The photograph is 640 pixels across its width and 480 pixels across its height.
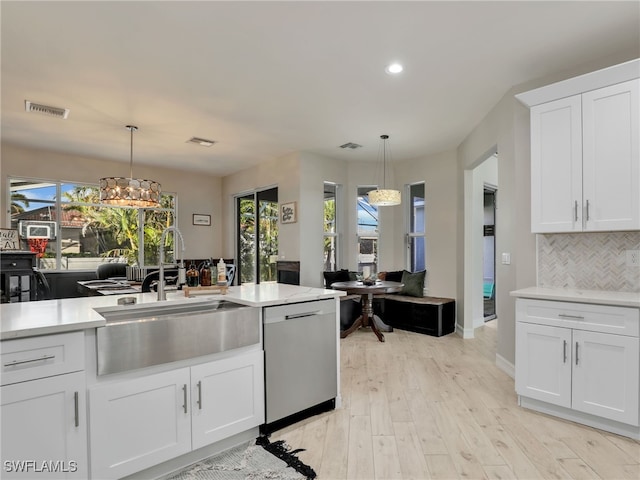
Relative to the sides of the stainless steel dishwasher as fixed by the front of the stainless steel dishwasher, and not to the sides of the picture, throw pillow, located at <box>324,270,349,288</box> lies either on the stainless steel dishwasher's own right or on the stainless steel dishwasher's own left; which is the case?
on the stainless steel dishwasher's own left

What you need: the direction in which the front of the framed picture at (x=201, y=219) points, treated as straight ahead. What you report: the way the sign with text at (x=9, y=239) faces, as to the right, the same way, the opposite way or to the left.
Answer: the same way

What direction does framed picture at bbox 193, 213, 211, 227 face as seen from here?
toward the camera

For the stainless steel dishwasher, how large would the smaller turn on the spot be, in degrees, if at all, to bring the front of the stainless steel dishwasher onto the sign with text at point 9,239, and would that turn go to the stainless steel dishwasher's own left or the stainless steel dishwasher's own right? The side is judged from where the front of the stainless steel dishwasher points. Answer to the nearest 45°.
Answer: approximately 180°

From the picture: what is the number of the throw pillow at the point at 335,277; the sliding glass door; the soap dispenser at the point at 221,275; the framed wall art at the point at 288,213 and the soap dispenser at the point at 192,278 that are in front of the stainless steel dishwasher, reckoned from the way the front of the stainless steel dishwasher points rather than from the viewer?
0

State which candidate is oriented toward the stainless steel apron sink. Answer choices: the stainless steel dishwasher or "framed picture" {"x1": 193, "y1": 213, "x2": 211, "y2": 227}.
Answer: the framed picture

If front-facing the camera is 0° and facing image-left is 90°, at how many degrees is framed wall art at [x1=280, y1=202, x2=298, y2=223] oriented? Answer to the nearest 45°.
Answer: approximately 45°

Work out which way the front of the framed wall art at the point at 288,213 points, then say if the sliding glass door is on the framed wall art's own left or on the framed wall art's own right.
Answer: on the framed wall art's own right

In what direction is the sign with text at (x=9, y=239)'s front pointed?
toward the camera

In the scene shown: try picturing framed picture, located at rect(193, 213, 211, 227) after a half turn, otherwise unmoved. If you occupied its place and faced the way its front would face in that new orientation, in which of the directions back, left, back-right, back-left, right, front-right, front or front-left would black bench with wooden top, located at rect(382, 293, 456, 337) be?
back-right

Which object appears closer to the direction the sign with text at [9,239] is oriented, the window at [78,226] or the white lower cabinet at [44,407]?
the white lower cabinet

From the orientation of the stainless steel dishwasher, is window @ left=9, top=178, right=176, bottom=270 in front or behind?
behind

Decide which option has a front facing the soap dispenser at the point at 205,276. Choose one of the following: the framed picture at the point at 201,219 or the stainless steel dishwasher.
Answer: the framed picture

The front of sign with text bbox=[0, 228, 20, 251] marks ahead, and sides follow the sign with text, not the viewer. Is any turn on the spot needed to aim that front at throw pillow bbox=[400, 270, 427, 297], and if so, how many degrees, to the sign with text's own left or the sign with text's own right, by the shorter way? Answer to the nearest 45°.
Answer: approximately 45° to the sign with text's own left

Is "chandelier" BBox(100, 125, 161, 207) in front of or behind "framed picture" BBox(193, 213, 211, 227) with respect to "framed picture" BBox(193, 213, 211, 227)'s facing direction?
in front

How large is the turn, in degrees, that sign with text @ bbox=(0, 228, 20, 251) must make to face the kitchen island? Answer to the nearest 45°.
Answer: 0° — it already faces it

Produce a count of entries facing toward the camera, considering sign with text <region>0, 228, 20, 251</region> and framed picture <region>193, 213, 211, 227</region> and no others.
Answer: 2

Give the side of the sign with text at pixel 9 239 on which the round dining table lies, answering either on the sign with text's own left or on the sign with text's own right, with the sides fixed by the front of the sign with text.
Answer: on the sign with text's own left

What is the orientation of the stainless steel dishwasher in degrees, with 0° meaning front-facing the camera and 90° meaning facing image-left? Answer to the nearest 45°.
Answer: approximately 315°

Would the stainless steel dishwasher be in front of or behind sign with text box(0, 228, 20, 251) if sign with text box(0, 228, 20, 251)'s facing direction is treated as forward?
in front

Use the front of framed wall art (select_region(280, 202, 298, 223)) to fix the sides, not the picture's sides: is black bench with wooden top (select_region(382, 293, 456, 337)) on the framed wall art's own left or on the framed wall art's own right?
on the framed wall art's own left
